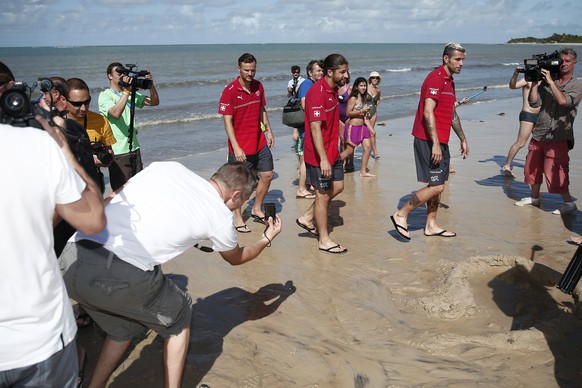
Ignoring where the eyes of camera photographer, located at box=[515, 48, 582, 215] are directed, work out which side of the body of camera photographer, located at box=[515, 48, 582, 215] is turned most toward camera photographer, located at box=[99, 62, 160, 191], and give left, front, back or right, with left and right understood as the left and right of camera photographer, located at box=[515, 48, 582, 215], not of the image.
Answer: front

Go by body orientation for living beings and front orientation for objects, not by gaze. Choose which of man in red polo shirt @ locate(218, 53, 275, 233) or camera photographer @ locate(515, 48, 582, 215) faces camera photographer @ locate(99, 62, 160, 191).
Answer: camera photographer @ locate(515, 48, 582, 215)

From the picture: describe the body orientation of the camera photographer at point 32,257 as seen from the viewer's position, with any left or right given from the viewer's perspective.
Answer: facing away from the viewer and to the right of the viewer

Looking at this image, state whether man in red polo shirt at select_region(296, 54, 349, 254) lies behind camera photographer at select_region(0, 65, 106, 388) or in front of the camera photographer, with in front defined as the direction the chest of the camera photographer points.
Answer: in front

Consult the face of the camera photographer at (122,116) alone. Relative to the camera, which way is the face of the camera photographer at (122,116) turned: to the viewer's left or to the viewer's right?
to the viewer's right

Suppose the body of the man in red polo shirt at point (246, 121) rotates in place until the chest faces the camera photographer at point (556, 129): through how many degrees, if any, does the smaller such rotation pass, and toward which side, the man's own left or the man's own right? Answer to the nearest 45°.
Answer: approximately 45° to the man's own left

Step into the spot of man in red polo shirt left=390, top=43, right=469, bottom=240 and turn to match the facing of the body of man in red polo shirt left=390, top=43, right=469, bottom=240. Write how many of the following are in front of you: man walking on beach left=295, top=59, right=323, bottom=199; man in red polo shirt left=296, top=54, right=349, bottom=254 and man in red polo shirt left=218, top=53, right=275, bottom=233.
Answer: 0

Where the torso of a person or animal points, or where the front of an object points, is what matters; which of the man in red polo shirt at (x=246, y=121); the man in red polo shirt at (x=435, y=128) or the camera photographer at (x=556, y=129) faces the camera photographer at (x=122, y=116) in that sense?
the camera photographer at (x=556, y=129)

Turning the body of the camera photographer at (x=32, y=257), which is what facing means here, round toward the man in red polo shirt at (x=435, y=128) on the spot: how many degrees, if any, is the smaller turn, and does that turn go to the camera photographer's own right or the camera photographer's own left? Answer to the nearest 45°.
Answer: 0° — they already face them

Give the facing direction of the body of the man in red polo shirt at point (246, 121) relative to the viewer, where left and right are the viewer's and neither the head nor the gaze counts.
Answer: facing the viewer and to the right of the viewer

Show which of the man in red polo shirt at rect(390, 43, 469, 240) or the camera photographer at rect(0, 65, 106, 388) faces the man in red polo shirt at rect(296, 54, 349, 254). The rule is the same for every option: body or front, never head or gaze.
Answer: the camera photographer
